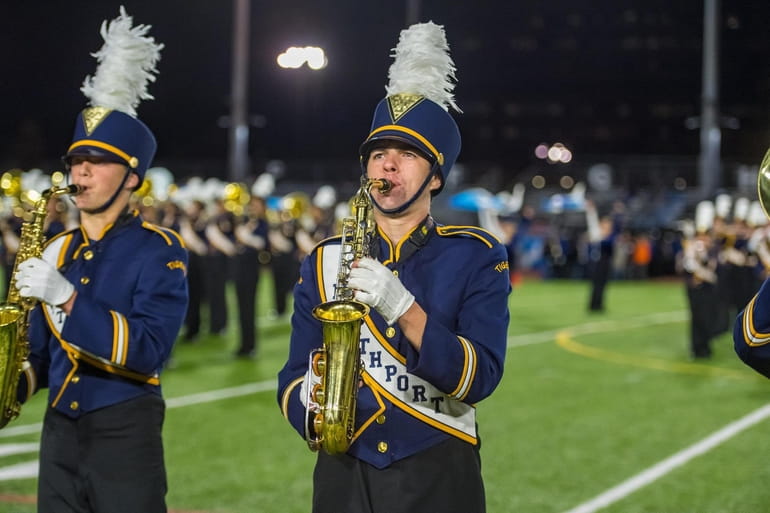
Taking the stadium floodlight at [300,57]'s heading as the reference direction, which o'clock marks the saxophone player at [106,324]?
The saxophone player is roughly at 12 o'clock from the stadium floodlight.

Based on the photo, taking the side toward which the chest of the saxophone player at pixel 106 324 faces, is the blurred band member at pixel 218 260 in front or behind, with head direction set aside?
behind

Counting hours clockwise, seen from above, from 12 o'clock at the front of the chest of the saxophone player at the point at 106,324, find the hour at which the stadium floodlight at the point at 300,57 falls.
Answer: The stadium floodlight is roughly at 5 o'clock from the saxophone player.

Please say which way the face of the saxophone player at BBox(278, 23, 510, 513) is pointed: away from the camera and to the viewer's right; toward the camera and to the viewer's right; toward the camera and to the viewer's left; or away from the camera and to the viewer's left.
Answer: toward the camera and to the viewer's left

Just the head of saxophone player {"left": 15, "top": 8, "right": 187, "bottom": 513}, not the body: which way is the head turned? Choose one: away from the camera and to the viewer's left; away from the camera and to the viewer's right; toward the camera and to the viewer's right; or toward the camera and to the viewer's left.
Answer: toward the camera and to the viewer's left

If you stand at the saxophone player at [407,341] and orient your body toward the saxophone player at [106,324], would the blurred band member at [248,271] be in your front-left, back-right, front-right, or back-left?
front-right

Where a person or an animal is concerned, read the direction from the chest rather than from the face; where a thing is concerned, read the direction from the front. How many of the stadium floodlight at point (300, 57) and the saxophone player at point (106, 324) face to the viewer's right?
0

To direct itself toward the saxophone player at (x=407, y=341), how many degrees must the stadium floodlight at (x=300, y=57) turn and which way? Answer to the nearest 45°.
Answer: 0° — it already faces them

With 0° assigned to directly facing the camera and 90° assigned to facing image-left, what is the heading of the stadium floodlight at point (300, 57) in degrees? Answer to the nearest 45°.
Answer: approximately 0°

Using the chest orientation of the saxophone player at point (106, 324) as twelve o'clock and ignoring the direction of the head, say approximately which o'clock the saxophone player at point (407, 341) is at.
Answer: the saxophone player at point (407, 341) is roughly at 9 o'clock from the saxophone player at point (106, 324).
